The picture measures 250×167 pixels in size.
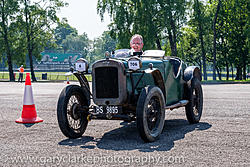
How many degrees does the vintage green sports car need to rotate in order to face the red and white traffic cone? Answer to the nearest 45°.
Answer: approximately 90° to its right

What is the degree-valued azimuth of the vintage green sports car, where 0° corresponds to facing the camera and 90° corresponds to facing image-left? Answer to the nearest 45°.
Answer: approximately 45°

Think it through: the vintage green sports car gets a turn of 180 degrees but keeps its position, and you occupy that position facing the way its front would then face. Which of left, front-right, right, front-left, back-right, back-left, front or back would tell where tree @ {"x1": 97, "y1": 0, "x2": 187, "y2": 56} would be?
front-left
